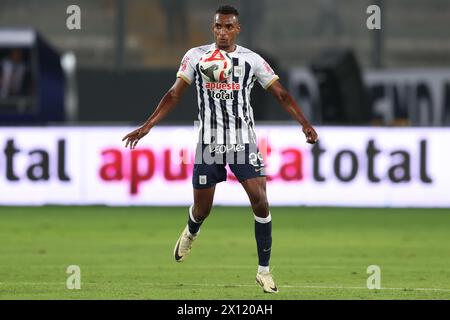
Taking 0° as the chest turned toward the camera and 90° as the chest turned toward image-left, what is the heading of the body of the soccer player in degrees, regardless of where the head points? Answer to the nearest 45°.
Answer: approximately 0°
